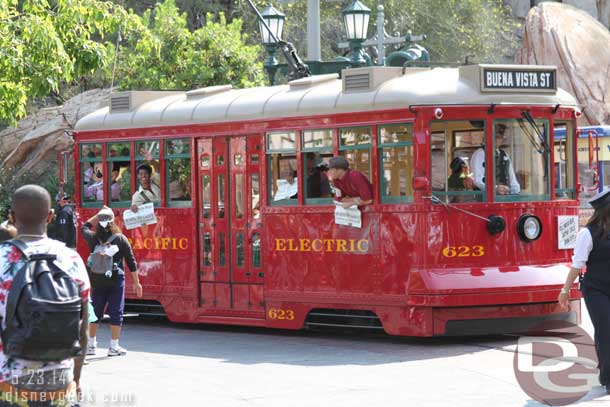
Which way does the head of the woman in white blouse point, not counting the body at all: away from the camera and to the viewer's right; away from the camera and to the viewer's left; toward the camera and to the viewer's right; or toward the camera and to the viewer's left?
away from the camera and to the viewer's left

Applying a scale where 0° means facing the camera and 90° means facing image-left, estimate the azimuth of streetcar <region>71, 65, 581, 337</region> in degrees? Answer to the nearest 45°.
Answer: approximately 315°

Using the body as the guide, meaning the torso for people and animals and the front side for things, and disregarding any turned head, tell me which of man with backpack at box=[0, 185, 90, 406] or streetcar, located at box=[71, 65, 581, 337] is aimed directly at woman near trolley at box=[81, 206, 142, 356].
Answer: the man with backpack

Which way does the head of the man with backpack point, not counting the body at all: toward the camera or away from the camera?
away from the camera

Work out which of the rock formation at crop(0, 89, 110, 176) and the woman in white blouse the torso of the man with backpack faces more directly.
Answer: the rock formation

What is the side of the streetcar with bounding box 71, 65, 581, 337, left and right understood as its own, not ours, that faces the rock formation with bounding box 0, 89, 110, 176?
back

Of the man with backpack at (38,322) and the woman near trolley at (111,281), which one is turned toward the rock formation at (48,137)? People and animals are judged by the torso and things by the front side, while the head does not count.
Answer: the man with backpack

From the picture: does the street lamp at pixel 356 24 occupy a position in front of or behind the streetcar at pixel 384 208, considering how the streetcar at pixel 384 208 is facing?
behind

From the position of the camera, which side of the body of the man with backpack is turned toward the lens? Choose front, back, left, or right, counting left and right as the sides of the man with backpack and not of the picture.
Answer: back
